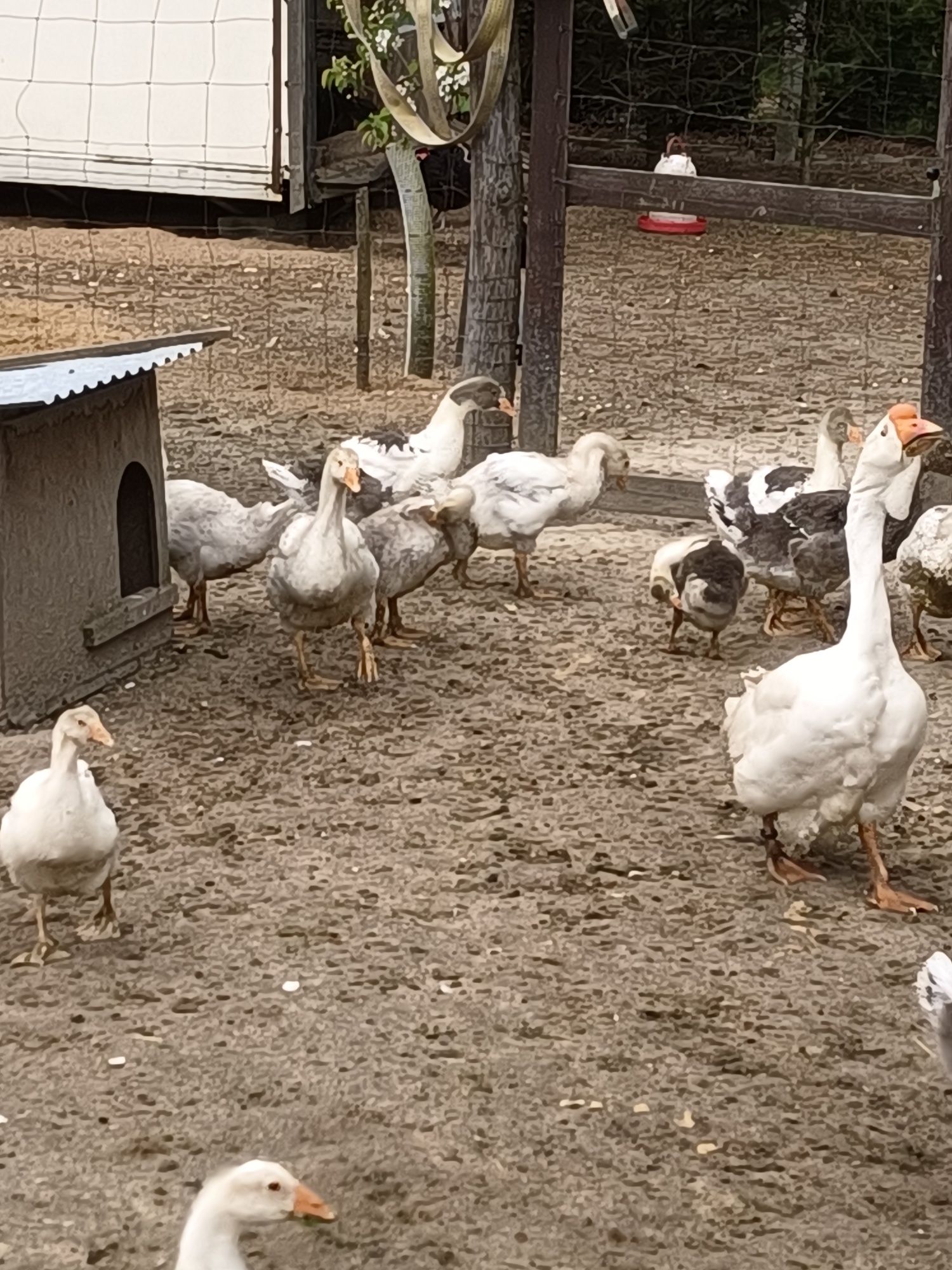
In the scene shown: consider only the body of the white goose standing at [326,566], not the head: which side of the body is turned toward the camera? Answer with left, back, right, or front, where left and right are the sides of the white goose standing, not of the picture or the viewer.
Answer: front

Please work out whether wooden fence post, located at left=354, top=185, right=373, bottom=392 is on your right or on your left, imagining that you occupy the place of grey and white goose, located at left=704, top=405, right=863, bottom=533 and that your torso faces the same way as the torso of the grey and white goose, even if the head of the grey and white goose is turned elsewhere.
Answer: on your left

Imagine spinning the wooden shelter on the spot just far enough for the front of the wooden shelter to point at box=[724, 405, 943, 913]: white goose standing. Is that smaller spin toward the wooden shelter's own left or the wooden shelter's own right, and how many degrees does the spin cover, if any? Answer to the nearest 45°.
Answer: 0° — it already faces it

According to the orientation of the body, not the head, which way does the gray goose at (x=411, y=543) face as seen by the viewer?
to the viewer's right

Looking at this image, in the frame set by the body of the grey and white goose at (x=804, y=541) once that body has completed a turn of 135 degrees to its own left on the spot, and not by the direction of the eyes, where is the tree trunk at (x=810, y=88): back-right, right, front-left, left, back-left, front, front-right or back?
front-right

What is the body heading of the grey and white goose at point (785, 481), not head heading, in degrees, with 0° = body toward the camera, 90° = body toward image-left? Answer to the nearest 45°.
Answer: approximately 270°

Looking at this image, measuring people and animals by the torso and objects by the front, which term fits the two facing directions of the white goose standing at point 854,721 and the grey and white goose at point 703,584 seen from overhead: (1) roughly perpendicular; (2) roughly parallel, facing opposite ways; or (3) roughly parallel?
roughly perpendicular
